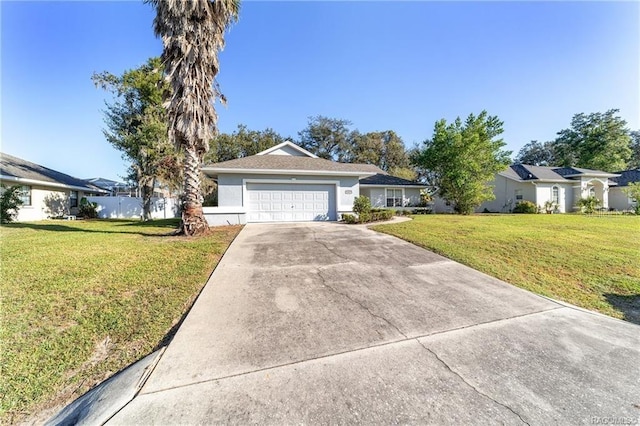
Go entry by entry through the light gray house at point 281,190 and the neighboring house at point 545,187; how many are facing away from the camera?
0

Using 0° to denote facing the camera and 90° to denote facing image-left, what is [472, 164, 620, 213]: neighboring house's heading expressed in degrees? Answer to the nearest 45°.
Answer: approximately 315°

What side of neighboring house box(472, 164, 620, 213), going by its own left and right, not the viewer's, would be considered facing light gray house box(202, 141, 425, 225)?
right

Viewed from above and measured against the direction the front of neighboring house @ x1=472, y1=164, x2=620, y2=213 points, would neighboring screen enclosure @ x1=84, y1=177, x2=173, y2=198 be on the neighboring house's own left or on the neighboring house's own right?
on the neighboring house's own right

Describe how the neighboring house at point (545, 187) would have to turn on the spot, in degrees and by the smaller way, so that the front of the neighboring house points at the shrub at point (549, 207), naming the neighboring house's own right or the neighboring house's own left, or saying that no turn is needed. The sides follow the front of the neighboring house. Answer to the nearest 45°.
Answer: approximately 45° to the neighboring house's own right

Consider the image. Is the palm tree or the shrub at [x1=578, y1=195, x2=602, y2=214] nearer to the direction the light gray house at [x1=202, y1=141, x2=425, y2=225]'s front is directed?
the palm tree

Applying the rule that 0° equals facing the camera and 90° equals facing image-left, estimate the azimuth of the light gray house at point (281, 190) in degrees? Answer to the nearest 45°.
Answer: approximately 0°

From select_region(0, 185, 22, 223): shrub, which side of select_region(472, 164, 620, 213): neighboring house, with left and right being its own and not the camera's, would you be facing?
right

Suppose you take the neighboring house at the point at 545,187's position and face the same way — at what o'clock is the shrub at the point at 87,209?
The shrub is roughly at 3 o'clock from the neighboring house.

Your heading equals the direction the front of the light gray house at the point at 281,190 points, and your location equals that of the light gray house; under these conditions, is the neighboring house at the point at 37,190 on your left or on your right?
on your right

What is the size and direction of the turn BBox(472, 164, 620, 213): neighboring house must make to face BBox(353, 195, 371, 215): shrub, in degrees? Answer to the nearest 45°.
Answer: approximately 45° to its right
